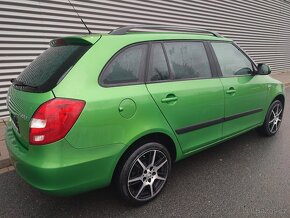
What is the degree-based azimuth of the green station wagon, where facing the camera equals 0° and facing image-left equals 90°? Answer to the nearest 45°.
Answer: approximately 225°
